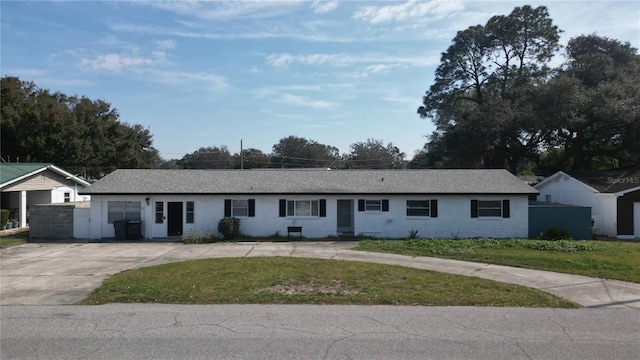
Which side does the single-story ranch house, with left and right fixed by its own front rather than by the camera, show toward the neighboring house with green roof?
right

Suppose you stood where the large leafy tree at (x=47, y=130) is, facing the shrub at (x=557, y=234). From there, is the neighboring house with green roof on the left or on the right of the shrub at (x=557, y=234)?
right

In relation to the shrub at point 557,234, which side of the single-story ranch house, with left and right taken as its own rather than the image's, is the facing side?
left

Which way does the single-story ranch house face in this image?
toward the camera

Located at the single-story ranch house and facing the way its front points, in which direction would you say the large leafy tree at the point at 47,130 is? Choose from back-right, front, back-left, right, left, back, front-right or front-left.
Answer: back-right

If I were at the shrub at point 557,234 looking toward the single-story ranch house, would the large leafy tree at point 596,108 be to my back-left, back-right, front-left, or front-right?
back-right

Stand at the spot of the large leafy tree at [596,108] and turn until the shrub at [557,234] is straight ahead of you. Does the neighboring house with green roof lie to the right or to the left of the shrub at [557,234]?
right

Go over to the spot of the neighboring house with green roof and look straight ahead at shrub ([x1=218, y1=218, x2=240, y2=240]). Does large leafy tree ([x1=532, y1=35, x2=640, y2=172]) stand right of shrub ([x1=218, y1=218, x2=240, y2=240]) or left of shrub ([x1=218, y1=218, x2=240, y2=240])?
left

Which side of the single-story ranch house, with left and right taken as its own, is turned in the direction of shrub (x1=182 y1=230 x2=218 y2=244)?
right

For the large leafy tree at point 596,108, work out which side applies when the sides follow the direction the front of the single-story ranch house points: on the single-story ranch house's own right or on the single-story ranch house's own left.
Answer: on the single-story ranch house's own left

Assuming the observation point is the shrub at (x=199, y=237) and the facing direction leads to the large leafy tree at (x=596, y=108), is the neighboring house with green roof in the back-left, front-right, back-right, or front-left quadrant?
back-left

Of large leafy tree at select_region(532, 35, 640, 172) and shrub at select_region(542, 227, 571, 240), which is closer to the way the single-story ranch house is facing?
the shrub

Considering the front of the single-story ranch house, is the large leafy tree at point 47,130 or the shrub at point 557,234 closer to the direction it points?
the shrub

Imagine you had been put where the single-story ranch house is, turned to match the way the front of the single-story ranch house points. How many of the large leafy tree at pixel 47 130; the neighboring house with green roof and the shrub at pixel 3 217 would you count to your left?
0

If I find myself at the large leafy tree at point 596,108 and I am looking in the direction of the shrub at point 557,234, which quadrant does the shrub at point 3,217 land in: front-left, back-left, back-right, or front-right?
front-right
